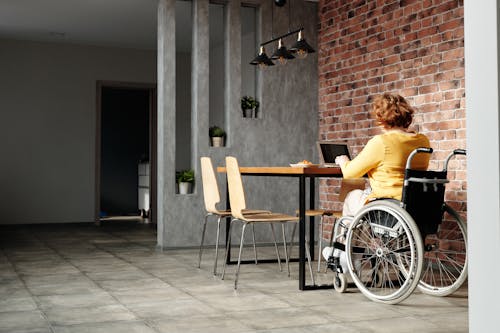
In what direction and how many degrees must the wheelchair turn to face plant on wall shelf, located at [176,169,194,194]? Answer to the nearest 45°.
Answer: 0° — it already faces it

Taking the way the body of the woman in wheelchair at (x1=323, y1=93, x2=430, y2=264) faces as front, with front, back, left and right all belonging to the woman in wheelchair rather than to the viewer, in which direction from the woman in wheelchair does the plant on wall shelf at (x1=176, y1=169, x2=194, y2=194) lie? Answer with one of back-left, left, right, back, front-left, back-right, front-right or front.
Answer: front

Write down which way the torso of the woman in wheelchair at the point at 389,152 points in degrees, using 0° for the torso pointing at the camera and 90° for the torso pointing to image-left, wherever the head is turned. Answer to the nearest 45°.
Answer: approximately 135°

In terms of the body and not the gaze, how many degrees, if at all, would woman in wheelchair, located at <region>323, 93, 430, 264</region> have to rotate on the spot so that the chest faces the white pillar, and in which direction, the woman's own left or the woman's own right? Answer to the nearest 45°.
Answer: approximately 135° to the woman's own left

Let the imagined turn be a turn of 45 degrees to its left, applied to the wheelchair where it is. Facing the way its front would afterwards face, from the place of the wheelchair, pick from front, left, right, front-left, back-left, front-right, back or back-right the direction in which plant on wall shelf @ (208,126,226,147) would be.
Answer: front-right

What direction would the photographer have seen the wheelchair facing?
facing away from the viewer and to the left of the viewer

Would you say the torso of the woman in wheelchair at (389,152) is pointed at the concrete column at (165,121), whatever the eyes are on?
yes

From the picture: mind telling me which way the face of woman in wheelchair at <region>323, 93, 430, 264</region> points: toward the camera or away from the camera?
away from the camera

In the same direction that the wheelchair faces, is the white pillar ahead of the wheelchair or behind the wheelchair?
behind

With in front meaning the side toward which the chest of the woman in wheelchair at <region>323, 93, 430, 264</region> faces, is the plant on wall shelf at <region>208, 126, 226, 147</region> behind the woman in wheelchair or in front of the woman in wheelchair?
in front

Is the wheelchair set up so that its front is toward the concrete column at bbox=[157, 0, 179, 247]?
yes

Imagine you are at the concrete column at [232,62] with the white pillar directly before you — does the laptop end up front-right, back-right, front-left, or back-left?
front-left

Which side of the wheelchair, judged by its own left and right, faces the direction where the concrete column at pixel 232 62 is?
front

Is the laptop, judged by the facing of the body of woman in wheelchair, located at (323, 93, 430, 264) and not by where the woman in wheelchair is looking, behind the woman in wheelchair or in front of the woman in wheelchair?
in front
